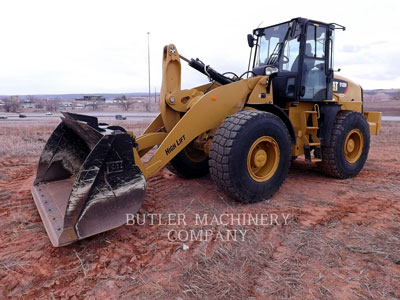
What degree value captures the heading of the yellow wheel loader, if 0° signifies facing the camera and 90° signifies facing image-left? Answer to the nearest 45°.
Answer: approximately 45°
